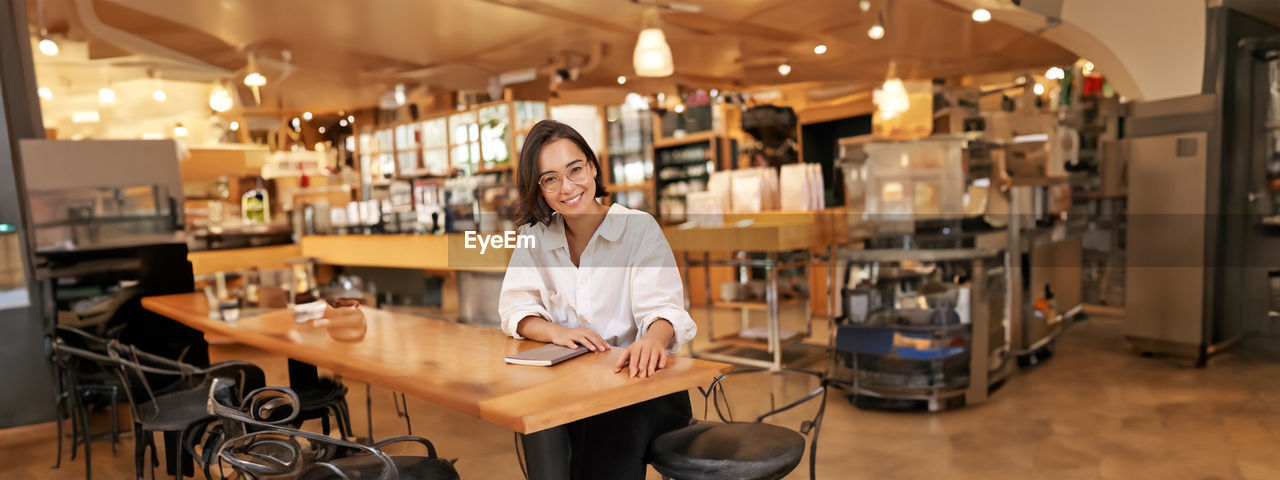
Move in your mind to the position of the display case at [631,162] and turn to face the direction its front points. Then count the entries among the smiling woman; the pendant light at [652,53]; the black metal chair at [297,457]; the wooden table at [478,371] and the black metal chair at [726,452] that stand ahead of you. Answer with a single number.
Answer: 5

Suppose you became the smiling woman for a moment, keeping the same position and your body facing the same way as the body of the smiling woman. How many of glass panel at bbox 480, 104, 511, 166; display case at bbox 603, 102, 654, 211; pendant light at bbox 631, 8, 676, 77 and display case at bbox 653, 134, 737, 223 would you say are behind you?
4

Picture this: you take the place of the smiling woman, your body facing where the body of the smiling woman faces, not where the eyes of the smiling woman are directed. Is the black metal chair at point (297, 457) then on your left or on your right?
on your right

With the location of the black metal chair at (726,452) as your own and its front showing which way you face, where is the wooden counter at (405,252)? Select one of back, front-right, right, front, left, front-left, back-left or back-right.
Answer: right

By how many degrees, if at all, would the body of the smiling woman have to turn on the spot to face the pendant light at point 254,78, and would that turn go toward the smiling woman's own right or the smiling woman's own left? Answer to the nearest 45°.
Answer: approximately 135° to the smiling woman's own right

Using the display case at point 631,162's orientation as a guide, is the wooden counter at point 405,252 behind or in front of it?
in front

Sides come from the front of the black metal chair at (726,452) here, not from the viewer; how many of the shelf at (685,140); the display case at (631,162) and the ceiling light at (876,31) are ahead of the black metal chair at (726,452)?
0

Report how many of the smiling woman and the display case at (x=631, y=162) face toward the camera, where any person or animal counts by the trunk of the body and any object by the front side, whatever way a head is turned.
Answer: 2

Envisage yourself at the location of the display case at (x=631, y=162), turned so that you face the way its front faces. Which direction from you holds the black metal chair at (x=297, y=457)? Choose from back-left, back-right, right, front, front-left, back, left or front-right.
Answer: front

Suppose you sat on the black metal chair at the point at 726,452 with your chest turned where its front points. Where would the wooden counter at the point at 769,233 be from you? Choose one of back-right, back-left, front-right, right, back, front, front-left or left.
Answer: back-right

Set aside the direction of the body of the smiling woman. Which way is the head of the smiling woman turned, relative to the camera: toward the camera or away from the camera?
toward the camera

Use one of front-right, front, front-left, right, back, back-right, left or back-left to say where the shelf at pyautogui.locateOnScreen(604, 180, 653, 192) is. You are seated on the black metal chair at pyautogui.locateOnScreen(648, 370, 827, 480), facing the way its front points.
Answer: back-right

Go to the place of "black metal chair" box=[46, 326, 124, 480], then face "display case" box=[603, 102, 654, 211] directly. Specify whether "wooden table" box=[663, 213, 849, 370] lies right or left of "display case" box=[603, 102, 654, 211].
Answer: right

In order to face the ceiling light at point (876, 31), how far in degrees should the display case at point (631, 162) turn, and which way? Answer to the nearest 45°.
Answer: approximately 45° to its left

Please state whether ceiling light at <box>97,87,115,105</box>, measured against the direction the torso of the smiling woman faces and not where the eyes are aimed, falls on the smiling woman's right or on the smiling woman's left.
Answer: on the smiling woman's right

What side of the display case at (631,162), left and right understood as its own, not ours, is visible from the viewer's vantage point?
front

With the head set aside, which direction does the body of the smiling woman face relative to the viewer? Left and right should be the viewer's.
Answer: facing the viewer

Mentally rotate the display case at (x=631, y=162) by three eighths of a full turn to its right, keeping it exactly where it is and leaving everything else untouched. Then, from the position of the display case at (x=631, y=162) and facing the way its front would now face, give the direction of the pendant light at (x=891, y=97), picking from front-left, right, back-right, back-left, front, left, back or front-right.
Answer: back

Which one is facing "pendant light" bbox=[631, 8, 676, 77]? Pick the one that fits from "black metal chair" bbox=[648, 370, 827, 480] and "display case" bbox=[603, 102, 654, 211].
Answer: the display case

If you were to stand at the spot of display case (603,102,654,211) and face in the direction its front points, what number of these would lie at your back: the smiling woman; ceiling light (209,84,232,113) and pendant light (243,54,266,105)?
0

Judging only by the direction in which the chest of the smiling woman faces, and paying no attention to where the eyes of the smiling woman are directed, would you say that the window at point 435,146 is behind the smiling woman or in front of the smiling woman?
behind
